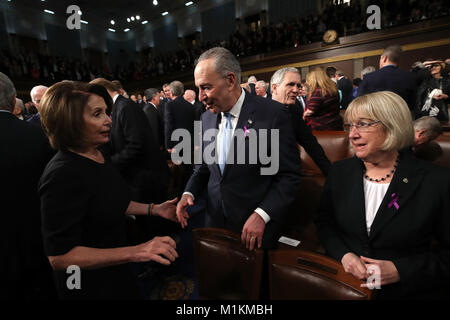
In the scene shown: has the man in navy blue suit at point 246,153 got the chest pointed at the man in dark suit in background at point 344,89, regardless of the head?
no

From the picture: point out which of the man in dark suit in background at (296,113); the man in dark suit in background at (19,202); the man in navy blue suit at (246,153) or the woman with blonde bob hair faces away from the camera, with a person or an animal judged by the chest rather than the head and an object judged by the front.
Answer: the man in dark suit in background at (19,202)

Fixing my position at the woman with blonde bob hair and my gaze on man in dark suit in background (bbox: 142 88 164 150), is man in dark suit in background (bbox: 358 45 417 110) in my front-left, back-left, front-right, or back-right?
front-right

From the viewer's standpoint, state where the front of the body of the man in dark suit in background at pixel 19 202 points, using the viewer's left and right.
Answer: facing away from the viewer

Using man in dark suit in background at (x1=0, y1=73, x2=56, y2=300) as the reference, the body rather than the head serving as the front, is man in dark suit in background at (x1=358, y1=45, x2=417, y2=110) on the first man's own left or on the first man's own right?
on the first man's own right

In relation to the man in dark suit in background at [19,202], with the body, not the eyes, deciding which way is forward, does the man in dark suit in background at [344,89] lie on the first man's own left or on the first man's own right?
on the first man's own right

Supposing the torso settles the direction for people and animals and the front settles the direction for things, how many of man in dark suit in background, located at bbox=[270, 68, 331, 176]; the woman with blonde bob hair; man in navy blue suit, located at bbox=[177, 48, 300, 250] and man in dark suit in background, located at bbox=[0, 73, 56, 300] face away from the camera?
1

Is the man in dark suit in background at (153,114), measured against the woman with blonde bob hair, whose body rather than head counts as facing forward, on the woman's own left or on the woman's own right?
on the woman's own right

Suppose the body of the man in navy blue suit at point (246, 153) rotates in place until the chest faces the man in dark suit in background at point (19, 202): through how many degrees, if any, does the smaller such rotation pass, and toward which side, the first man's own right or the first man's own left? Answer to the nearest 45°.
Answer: approximately 45° to the first man's own right

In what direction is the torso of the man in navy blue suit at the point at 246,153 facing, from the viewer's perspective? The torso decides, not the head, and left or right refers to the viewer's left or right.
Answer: facing the viewer and to the left of the viewer

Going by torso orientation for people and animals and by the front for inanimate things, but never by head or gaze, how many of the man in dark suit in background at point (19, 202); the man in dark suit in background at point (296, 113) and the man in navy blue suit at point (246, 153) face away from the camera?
1

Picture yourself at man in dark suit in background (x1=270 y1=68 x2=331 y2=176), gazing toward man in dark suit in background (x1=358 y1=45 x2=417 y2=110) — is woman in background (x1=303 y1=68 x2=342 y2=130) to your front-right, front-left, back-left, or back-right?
front-left
